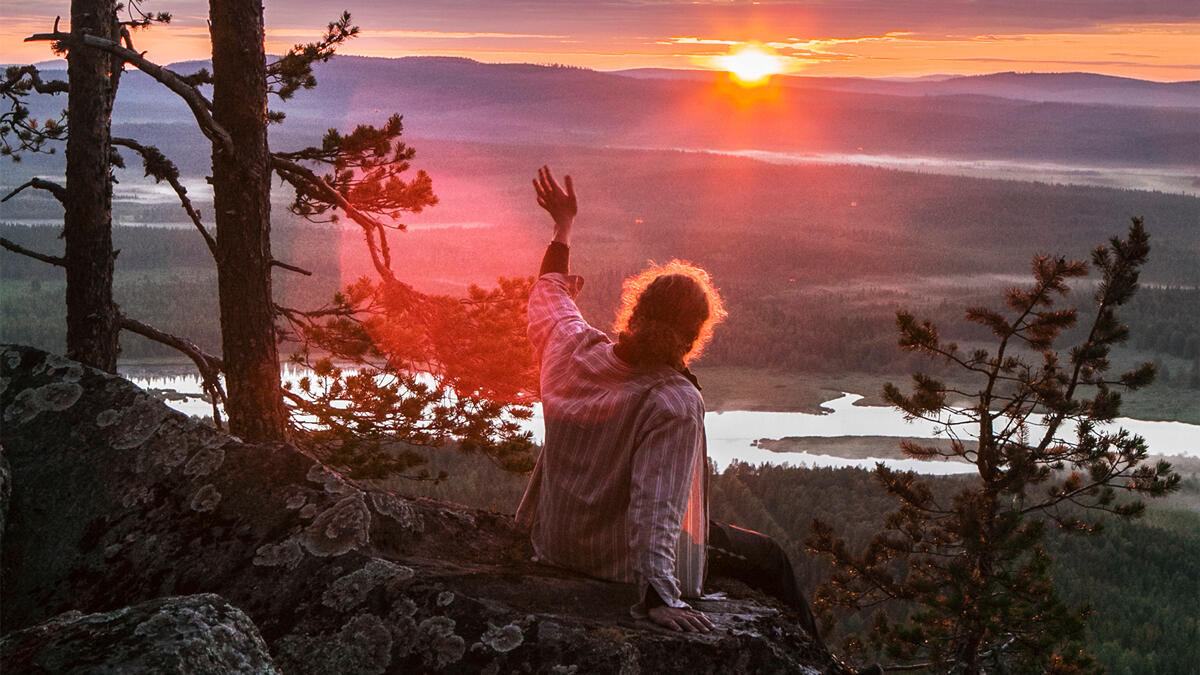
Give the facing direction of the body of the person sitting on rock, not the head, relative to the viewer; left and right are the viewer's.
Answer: facing away from the viewer and to the right of the viewer

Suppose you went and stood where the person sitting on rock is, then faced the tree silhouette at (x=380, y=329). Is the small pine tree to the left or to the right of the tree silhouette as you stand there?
right

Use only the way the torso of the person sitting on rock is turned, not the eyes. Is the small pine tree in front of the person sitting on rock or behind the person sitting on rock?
in front

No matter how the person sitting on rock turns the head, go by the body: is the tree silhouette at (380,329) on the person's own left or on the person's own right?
on the person's own left

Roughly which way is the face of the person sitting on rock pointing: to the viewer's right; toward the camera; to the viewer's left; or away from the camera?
away from the camera
